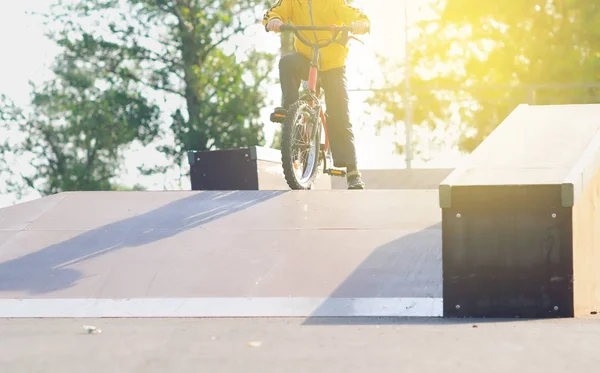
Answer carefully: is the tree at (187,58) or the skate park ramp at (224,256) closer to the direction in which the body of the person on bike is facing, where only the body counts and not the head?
the skate park ramp

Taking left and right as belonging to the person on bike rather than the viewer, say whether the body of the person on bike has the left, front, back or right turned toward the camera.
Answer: front

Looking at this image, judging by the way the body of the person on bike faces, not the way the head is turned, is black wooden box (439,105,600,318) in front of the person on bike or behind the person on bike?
in front

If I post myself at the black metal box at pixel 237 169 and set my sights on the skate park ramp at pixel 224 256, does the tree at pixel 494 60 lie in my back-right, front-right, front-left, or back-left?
back-left

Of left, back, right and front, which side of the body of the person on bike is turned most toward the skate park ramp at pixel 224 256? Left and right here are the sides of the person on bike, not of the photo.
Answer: front

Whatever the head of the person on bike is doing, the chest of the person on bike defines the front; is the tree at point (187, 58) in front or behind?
behind

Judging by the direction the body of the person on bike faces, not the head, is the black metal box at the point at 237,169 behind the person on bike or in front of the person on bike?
behind
